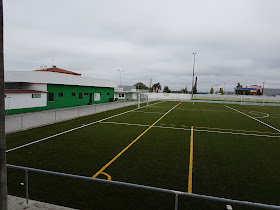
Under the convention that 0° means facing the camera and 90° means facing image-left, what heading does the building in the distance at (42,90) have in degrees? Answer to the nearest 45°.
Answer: approximately 315°
